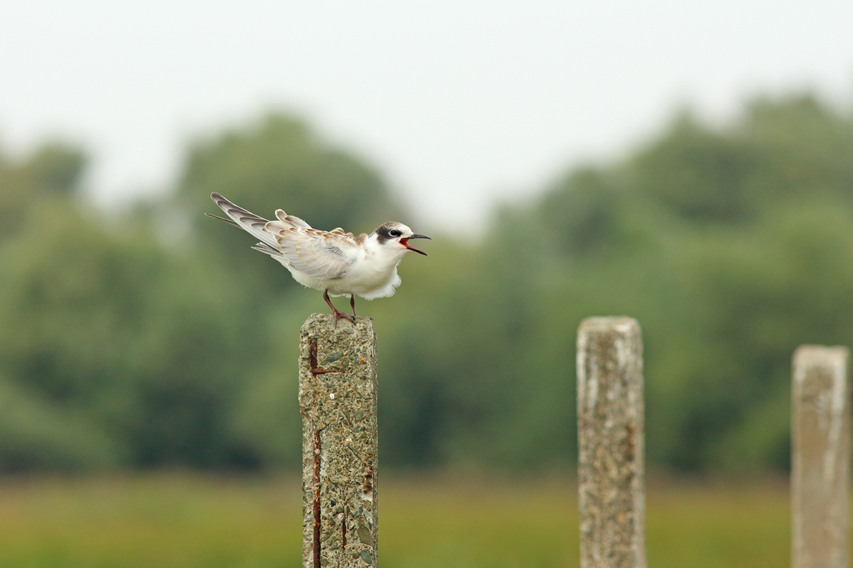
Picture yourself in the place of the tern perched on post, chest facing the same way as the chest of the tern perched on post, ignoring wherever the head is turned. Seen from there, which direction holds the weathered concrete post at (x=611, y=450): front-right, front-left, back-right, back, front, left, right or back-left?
front-left

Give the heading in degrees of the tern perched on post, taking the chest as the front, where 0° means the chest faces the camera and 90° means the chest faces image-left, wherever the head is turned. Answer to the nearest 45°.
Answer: approximately 270°

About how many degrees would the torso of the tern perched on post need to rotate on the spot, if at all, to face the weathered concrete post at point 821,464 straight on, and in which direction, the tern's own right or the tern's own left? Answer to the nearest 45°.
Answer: approximately 45° to the tern's own left
